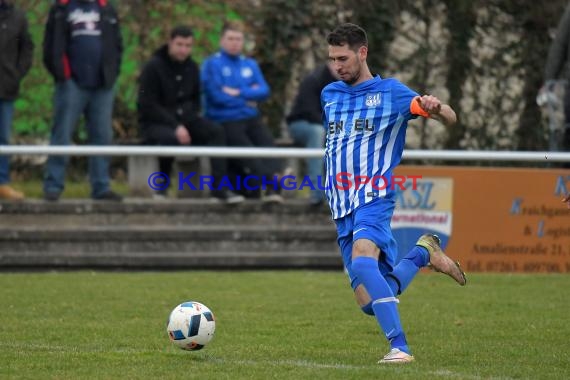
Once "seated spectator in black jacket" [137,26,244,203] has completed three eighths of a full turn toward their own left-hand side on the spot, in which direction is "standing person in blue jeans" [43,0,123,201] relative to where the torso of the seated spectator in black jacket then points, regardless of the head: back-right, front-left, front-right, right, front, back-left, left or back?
left

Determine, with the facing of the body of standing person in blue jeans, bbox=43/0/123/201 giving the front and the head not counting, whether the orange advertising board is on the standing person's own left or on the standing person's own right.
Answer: on the standing person's own left

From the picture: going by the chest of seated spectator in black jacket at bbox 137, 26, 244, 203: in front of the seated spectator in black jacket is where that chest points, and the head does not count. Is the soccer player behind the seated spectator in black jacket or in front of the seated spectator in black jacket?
in front

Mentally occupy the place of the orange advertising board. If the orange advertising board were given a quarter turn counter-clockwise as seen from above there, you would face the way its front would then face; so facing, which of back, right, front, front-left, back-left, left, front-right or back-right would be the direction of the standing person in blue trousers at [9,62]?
back

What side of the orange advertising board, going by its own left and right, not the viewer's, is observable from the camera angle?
front

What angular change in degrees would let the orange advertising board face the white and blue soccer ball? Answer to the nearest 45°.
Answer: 0° — it already faces it

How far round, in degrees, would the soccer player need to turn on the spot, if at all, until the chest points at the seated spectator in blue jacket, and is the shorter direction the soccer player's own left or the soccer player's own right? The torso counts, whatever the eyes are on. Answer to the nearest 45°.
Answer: approximately 135° to the soccer player's own right

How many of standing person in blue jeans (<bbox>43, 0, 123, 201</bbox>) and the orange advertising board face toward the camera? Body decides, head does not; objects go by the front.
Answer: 2

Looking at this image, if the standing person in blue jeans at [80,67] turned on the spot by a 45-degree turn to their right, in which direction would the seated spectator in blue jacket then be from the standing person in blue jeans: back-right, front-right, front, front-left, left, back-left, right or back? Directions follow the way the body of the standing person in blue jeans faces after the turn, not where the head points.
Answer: back-left

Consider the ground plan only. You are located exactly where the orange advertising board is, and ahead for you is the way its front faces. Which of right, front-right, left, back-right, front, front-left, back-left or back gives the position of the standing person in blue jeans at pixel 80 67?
right

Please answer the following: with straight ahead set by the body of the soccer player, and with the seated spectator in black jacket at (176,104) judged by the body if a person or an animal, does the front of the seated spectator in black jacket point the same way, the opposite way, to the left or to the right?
to the left

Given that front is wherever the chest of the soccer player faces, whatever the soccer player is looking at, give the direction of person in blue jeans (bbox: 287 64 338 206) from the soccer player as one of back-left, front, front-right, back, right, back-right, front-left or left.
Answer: back-right

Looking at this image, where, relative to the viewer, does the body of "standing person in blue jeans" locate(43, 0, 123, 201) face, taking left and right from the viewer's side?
facing the viewer

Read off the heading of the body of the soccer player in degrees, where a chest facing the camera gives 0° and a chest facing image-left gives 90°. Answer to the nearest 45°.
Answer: approximately 45°
